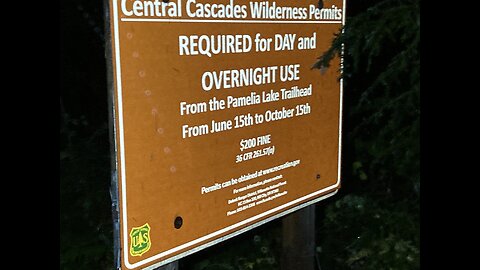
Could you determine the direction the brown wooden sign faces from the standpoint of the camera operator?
facing the viewer and to the right of the viewer
